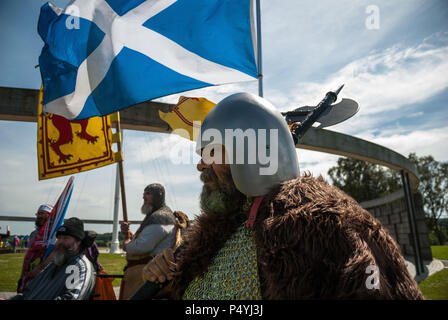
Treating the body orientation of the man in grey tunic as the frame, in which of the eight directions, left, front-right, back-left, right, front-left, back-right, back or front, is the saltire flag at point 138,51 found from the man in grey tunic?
left

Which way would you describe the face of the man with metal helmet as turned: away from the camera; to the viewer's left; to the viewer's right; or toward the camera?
to the viewer's left

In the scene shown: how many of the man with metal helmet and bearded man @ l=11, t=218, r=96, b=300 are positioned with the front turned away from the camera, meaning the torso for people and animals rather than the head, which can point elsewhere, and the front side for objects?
0

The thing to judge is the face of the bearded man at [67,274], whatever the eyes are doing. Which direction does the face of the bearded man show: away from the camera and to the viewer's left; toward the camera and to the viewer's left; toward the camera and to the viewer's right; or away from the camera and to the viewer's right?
toward the camera and to the viewer's left

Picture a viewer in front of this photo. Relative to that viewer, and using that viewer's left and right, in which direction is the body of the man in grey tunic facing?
facing to the left of the viewer

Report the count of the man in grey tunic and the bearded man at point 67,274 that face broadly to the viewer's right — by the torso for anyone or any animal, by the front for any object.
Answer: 0

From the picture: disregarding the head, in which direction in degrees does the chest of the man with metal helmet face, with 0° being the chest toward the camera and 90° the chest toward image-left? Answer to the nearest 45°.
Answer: approximately 45°

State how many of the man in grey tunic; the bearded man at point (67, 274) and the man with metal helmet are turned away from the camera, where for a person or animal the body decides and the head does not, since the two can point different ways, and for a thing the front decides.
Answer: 0

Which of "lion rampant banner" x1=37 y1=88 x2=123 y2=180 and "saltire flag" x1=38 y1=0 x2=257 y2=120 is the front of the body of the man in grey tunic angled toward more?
the lion rampant banner

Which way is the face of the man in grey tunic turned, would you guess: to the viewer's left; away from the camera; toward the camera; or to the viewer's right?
to the viewer's left
